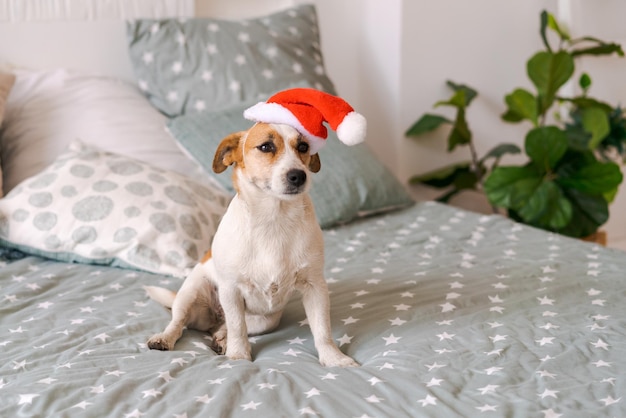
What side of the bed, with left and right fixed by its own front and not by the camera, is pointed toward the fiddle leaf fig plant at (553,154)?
left

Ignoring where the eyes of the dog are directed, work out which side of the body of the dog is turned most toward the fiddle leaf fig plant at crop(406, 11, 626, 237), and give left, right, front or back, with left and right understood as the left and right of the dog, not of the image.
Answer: left

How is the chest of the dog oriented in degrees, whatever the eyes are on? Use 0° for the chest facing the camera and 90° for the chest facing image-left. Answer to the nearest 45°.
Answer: approximately 315°

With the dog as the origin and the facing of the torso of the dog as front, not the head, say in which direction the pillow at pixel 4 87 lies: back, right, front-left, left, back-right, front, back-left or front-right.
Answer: back
